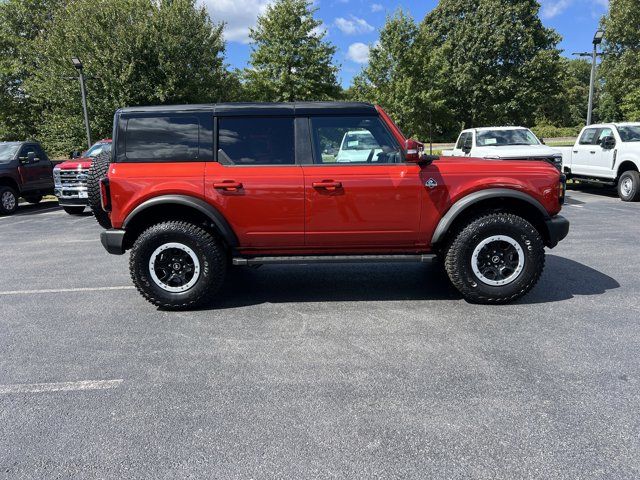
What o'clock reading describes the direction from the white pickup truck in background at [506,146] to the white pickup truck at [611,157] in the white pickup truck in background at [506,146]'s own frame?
The white pickup truck is roughly at 10 o'clock from the white pickup truck in background.

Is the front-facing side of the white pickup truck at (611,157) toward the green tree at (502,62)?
no

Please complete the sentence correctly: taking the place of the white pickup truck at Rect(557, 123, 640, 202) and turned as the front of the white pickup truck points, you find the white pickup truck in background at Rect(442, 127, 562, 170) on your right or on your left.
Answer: on your right

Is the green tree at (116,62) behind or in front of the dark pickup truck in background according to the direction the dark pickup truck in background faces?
behind

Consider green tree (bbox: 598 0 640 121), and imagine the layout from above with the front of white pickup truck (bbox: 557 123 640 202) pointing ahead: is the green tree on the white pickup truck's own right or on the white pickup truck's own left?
on the white pickup truck's own left

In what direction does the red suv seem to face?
to the viewer's right

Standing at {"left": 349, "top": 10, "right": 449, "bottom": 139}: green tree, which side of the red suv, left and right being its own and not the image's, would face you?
left

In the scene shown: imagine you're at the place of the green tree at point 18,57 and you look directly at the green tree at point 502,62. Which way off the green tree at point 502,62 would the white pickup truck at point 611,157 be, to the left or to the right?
right

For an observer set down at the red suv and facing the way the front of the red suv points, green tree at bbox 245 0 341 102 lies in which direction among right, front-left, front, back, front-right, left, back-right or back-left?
left

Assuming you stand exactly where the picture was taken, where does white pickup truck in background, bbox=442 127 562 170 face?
facing the viewer and to the right of the viewer

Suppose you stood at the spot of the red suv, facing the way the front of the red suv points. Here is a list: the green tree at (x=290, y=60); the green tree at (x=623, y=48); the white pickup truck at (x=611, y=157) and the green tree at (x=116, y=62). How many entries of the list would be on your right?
0

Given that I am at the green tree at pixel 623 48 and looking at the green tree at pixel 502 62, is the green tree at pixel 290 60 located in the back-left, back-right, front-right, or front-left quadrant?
front-left

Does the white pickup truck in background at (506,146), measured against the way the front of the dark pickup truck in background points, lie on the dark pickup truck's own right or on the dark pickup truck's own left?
on the dark pickup truck's own left
